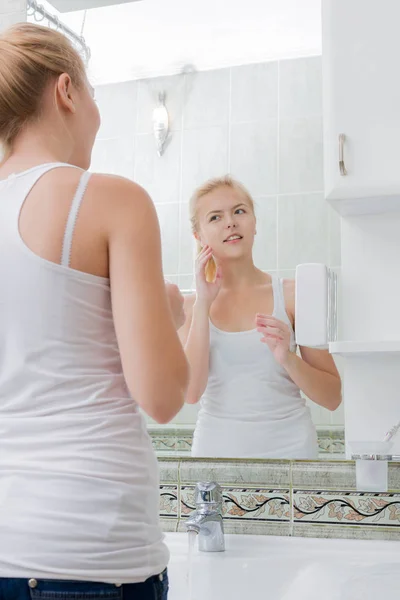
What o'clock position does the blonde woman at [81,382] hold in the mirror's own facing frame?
The blonde woman is roughly at 1 o'clock from the mirror.

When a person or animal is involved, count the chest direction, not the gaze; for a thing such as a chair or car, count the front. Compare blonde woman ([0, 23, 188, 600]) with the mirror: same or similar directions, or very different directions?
very different directions

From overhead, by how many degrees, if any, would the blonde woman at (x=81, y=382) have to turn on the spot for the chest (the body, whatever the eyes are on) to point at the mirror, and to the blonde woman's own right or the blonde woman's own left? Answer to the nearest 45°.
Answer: approximately 45° to the blonde woman's own left

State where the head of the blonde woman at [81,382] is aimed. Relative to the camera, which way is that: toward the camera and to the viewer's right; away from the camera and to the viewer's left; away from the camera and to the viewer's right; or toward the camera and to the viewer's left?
away from the camera and to the viewer's right

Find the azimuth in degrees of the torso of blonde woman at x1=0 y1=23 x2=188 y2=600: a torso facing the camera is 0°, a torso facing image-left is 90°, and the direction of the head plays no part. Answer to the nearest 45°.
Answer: approximately 225°
